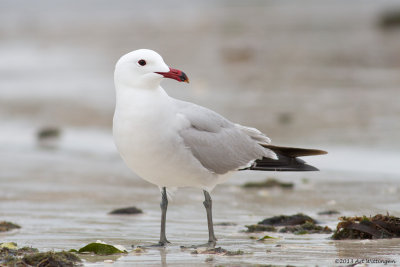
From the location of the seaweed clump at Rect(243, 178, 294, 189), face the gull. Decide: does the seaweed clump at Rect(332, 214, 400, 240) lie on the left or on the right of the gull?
left

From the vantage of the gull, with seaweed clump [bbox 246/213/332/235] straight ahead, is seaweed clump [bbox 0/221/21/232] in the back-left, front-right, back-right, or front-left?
back-left

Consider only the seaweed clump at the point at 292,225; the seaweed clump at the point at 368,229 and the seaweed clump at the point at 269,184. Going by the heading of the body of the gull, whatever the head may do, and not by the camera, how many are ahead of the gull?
0

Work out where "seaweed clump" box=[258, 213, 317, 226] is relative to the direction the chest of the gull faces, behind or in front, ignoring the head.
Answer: behind

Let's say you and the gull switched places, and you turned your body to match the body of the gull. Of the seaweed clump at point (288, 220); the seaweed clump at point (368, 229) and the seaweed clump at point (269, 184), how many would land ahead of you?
0

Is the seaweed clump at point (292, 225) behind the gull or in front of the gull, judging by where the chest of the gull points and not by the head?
behind

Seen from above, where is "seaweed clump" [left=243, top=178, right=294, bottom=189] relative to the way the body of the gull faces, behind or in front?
behind

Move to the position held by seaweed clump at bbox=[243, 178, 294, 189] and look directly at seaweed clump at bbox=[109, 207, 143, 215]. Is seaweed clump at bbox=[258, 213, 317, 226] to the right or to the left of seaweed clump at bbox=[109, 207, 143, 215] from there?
left

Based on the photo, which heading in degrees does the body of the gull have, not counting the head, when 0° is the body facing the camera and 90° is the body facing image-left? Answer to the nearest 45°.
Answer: approximately 45°

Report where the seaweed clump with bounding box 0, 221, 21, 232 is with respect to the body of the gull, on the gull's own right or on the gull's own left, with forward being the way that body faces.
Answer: on the gull's own right

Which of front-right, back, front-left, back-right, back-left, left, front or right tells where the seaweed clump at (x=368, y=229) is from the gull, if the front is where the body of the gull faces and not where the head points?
back-left
